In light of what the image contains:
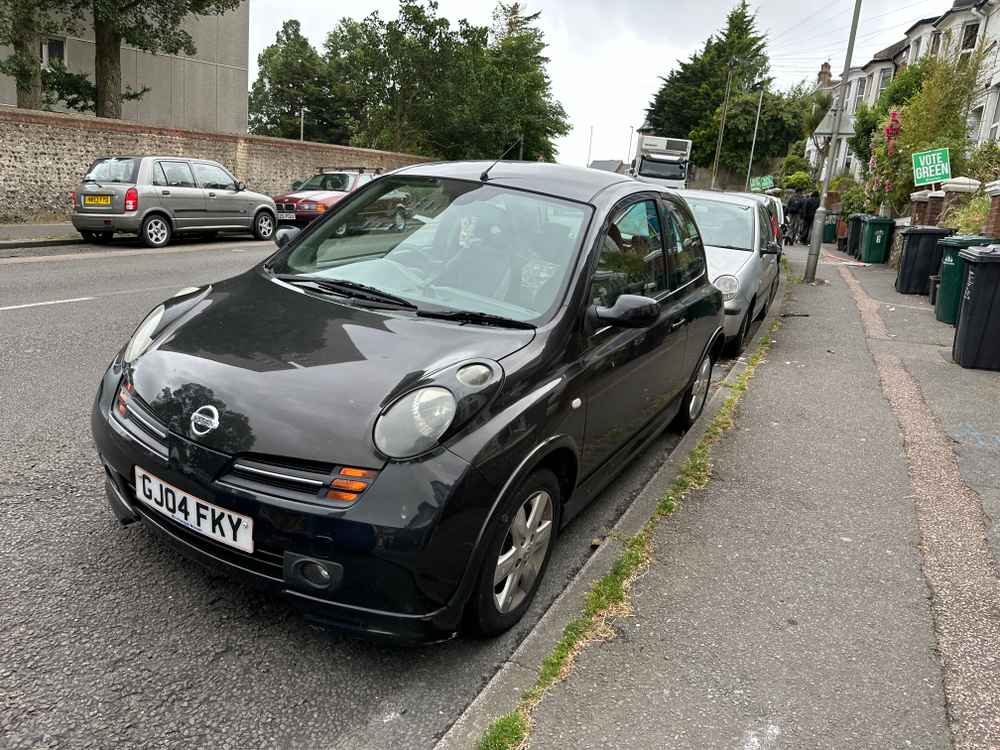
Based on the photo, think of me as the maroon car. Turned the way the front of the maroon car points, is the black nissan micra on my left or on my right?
on my left

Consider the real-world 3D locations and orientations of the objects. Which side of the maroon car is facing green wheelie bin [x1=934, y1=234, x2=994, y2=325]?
left

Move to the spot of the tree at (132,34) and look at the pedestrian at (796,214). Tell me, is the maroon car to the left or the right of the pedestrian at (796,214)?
right

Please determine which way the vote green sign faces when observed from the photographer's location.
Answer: facing the viewer

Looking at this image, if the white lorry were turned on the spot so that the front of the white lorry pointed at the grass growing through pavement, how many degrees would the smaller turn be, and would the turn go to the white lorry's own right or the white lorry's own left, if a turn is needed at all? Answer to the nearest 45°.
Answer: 0° — it already faces it

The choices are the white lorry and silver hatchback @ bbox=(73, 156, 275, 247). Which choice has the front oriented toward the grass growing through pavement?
the white lorry

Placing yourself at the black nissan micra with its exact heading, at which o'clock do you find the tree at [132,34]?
The tree is roughly at 4 o'clock from the black nissan micra.

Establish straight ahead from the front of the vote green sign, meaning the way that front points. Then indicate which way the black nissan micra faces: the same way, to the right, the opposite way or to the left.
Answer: the same way

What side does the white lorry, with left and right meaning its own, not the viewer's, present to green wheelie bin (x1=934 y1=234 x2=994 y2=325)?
front

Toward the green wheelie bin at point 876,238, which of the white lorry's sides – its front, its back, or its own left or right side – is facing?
front

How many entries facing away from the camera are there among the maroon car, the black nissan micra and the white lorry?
0

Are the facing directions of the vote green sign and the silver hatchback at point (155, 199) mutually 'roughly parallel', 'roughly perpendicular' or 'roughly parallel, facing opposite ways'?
roughly parallel, facing opposite ways
